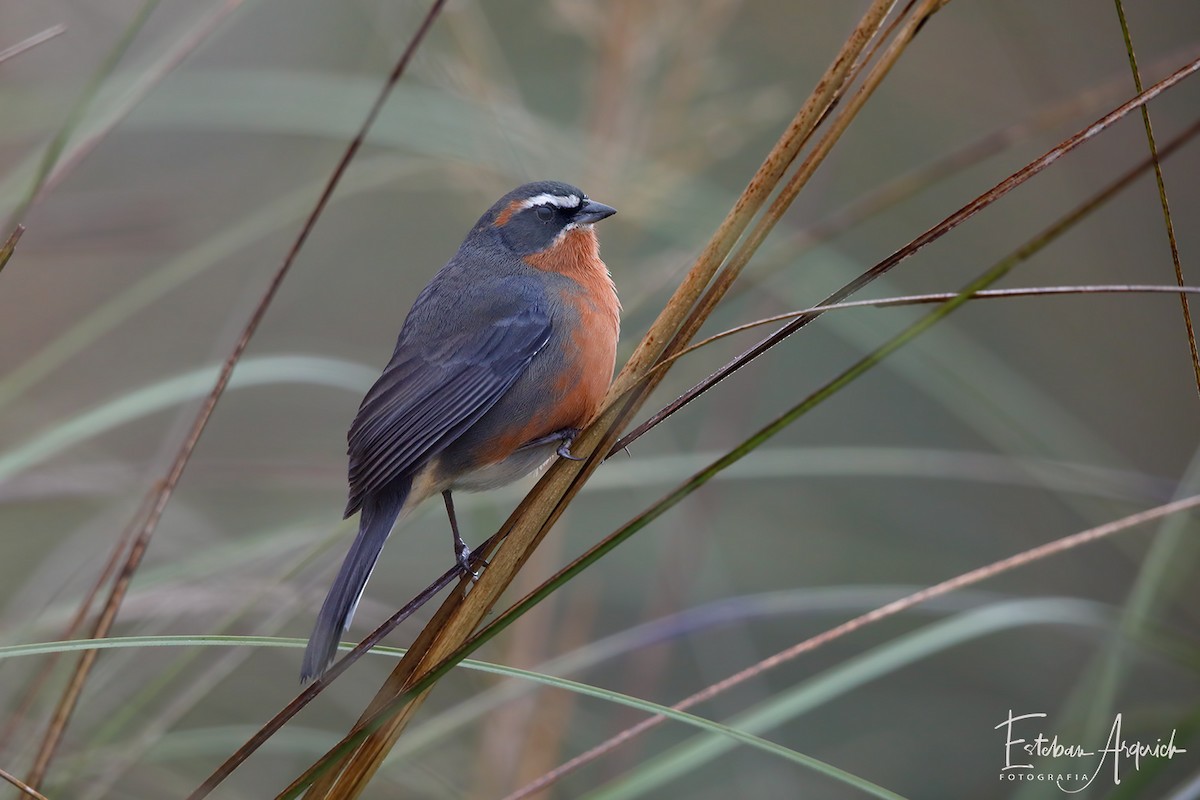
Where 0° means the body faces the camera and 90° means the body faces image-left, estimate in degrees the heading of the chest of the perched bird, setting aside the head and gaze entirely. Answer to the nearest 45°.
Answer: approximately 270°
